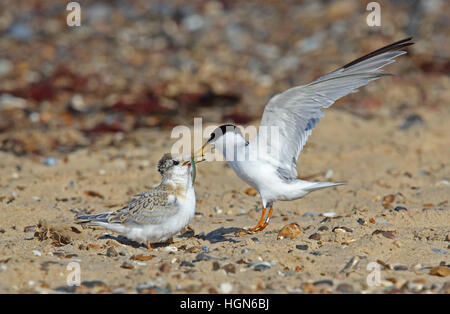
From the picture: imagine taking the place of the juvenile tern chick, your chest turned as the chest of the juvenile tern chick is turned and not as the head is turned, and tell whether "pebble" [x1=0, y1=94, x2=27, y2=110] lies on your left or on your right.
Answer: on your left

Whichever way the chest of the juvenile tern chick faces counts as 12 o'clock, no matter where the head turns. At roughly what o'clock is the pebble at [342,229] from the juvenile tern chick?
The pebble is roughly at 12 o'clock from the juvenile tern chick.

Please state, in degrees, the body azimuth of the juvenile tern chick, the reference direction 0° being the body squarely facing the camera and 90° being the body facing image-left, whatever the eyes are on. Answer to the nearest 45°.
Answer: approximately 270°

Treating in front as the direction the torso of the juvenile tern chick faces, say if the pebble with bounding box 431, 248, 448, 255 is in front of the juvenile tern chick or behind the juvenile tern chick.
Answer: in front

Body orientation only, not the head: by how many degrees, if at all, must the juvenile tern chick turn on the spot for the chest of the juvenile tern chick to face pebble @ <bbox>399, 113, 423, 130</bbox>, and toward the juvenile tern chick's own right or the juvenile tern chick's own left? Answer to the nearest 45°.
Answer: approximately 45° to the juvenile tern chick's own left

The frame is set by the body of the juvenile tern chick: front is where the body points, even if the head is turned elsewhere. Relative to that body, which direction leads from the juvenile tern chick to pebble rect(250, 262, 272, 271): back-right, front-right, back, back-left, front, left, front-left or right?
front-right

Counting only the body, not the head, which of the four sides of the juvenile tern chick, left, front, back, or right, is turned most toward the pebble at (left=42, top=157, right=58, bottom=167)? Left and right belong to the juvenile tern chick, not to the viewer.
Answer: left

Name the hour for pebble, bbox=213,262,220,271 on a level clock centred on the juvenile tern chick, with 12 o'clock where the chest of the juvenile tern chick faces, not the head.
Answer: The pebble is roughly at 2 o'clock from the juvenile tern chick.

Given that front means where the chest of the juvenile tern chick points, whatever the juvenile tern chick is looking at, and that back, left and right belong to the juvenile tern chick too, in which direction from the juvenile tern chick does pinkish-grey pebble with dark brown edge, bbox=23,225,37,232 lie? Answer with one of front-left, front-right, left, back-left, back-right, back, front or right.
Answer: back-left

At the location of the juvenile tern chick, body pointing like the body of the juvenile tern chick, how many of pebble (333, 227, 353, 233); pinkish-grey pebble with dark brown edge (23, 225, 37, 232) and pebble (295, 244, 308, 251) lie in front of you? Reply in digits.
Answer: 2

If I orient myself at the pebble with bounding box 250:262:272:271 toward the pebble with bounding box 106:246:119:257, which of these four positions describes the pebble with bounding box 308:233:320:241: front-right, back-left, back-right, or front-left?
back-right

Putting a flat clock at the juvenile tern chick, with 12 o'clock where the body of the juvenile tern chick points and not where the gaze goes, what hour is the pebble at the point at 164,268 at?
The pebble is roughly at 3 o'clock from the juvenile tern chick.

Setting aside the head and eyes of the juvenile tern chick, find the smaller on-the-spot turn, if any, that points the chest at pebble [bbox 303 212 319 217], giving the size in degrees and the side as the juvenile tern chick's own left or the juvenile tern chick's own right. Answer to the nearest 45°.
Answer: approximately 45° to the juvenile tern chick's own left
